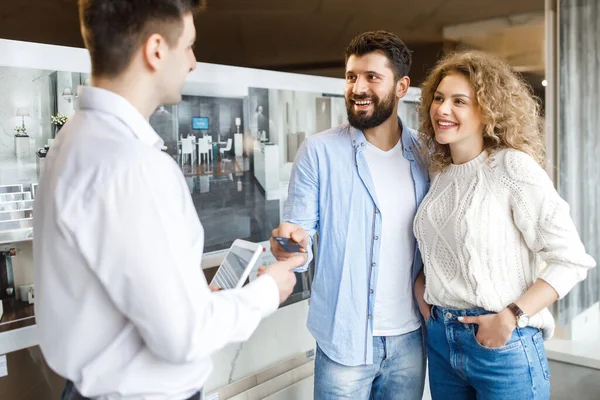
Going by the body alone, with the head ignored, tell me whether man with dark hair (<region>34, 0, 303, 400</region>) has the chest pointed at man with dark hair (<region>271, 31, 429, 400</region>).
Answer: yes

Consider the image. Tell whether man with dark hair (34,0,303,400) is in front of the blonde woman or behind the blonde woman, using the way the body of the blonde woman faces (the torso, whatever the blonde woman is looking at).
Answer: in front

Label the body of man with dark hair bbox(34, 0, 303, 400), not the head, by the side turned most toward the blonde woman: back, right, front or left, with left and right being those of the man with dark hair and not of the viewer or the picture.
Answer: front

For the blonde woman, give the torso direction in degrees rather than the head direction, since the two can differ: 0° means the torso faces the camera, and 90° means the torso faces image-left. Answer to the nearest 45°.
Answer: approximately 45°

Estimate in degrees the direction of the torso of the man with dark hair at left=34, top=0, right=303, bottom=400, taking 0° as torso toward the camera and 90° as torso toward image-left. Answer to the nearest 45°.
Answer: approximately 225°
